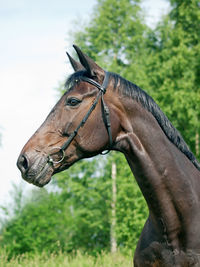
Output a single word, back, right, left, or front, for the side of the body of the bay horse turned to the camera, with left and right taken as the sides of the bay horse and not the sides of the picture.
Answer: left

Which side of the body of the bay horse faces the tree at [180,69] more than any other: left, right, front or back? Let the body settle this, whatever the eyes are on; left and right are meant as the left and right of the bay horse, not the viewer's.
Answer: right
